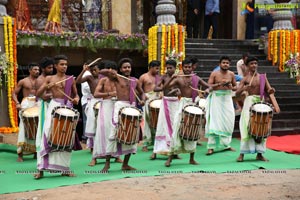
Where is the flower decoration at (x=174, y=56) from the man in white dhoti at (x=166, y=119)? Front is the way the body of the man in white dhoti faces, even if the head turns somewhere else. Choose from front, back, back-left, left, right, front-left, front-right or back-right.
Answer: back-left

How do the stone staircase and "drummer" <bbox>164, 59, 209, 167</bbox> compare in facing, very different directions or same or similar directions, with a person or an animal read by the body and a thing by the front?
same or similar directions

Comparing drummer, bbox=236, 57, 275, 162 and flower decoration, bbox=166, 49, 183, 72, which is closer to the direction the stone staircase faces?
the drummer

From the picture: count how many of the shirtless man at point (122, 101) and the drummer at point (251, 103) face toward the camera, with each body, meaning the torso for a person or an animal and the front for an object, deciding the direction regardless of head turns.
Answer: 2

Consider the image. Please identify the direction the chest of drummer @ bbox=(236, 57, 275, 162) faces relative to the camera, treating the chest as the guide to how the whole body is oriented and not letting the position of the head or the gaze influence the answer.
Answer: toward the camera

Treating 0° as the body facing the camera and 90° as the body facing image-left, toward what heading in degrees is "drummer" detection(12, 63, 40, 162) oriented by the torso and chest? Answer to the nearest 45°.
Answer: approximately 315°

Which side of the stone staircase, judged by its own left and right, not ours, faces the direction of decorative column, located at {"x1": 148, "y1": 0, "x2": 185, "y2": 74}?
right

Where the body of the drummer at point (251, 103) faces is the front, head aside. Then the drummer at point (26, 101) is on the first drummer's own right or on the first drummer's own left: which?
on the first drummer's own right

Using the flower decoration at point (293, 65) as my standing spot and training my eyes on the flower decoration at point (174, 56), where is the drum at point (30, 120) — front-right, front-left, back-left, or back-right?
front-left

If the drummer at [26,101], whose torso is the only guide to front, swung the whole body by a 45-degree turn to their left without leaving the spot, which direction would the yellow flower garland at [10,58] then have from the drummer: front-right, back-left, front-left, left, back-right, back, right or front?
left

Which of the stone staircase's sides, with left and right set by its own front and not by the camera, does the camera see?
front

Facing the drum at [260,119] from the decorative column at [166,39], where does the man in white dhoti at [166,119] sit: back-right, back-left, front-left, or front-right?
front-right

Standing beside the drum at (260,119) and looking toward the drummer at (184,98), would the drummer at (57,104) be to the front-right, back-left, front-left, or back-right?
front-left

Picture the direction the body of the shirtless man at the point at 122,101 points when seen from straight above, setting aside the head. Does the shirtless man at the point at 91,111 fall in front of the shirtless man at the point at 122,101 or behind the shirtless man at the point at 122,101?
behind

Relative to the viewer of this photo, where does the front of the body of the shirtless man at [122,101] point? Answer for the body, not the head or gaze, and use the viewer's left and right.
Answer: facing the viewer

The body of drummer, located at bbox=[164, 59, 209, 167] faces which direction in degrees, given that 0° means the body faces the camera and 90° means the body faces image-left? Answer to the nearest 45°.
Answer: approximately 0°
